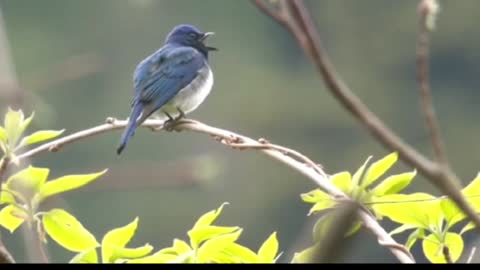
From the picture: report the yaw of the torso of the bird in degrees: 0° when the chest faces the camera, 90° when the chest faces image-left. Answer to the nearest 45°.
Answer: approximately 270°

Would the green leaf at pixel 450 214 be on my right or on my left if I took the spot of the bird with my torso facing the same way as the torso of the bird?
on my right

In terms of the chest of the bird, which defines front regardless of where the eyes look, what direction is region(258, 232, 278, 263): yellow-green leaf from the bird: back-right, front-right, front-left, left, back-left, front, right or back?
right

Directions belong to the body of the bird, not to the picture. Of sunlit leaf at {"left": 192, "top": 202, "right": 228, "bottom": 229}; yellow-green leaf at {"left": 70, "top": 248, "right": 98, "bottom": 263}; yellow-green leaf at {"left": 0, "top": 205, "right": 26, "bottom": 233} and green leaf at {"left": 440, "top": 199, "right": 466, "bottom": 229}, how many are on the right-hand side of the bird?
4

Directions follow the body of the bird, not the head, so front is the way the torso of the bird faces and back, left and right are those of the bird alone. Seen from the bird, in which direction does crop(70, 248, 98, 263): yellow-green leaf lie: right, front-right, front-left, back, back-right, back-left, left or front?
back

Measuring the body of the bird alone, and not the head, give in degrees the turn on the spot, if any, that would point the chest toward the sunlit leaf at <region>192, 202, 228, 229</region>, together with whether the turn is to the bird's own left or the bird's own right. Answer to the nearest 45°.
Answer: approximately 90° to the bird's own right
